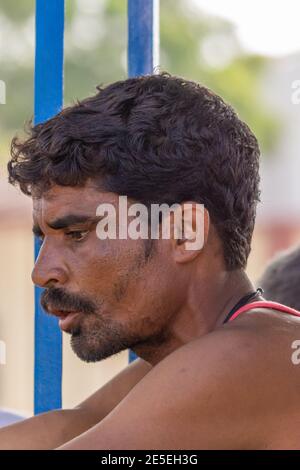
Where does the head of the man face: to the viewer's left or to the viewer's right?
to the viewer's left

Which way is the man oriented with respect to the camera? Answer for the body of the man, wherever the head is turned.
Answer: to the viewer's left
